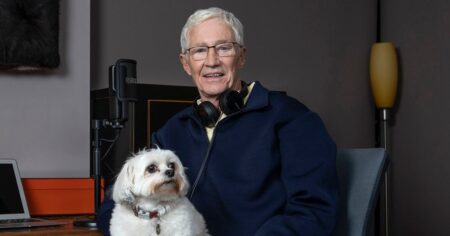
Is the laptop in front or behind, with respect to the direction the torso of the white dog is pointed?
behind

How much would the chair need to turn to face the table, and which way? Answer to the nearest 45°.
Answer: approximately 45° to its right

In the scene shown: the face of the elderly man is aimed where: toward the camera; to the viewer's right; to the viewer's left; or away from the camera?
toward the camera

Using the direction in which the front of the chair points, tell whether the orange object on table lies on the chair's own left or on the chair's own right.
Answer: on the chair's own right

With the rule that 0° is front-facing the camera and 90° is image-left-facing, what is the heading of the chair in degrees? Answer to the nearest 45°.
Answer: approximately 45°

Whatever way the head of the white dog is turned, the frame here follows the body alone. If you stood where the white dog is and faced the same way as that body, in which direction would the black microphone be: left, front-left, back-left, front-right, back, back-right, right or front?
back

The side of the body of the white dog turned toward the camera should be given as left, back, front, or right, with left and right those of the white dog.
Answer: front

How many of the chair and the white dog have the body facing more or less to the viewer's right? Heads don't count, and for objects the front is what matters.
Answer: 0

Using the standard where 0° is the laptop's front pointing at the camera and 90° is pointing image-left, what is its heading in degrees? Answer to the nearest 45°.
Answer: approximately 315°

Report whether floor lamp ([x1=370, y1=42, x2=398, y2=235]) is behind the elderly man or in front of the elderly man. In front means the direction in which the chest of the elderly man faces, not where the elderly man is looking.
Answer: behind

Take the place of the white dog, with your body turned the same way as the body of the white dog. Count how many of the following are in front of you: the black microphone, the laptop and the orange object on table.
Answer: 0

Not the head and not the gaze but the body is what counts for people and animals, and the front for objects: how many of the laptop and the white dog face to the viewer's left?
0

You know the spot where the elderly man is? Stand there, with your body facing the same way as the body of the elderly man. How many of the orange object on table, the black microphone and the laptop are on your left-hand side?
0

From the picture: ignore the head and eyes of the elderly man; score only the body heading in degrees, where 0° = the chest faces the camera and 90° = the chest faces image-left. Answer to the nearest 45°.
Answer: approximately 45°

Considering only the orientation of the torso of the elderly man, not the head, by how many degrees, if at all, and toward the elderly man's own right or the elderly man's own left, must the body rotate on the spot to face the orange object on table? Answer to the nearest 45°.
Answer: approximately 90° to the elderly man's own right

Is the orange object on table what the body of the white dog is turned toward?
no

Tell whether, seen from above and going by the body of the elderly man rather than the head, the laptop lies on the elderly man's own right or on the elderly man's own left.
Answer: on the elderly man's own right
